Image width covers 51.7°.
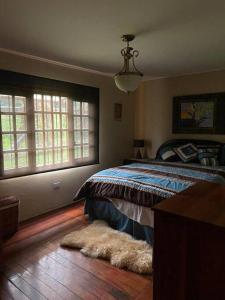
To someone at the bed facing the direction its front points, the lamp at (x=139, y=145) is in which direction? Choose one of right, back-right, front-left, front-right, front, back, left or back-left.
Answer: back-right

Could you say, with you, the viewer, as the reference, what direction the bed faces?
facing the viewer and to the left of the viewer

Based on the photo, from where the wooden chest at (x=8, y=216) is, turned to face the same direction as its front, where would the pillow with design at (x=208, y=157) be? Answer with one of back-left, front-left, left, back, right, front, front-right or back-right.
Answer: front-left

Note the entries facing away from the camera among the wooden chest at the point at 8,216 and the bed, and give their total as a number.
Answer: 0

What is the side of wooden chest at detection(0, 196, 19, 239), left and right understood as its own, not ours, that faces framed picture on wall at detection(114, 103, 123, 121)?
left

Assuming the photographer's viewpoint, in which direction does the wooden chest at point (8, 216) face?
facing the viewer and to the right of the viewer

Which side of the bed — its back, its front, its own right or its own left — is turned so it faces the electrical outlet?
right

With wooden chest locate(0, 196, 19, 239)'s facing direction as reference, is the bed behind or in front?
in front

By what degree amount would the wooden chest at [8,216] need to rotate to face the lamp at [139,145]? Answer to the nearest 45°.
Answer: approximately 90° to its left

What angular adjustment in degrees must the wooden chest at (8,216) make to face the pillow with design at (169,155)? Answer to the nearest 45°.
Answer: approximately 45° to its left
